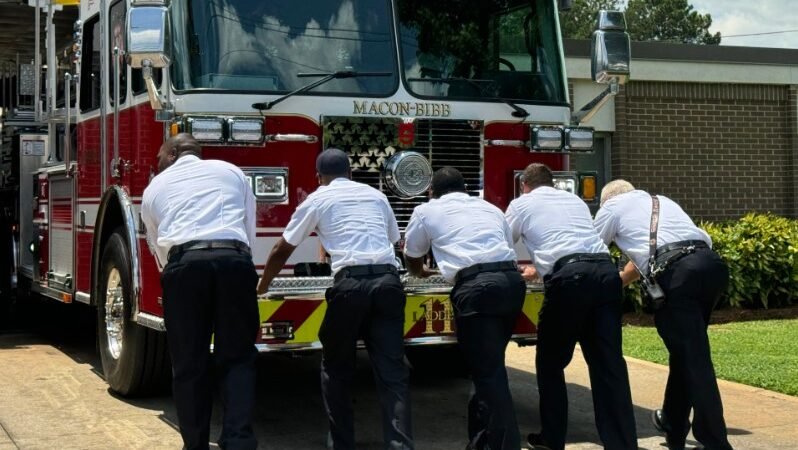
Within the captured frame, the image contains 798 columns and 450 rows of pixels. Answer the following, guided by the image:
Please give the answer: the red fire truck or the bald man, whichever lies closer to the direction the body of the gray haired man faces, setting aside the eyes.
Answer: the red fire truck

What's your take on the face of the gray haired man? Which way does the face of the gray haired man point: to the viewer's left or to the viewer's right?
to the viewer's left

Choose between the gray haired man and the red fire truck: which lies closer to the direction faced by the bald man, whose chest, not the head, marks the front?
the red fire truck

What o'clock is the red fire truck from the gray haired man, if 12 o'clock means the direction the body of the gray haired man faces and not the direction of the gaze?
The red fire truck is roughly at 11 o'clock from the gray haired man.

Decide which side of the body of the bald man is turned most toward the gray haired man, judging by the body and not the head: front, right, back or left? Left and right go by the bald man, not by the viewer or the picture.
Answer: right

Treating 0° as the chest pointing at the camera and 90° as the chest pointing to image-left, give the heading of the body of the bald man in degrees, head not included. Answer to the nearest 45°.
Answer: approximately 180°
